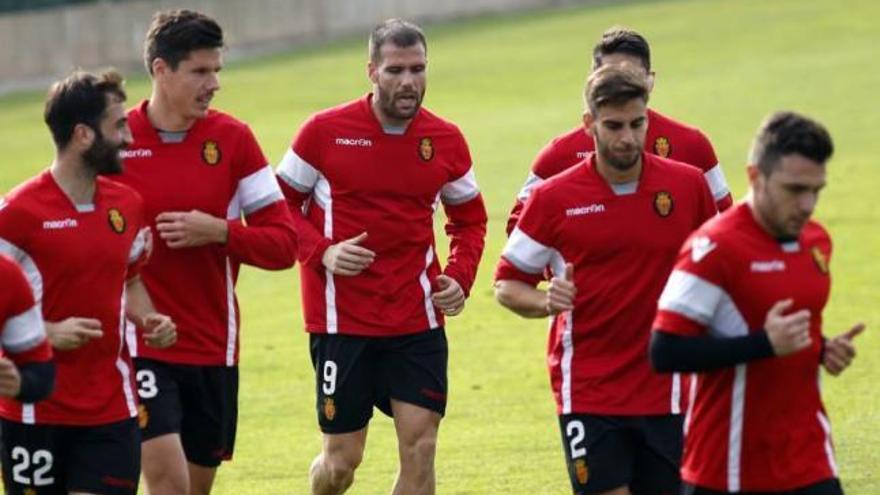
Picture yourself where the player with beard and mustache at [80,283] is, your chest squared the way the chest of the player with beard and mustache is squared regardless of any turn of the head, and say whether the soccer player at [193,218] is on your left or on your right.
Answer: on your left

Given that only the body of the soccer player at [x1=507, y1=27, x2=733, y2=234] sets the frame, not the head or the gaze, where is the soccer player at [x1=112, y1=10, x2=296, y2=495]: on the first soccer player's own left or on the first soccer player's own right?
on the first soccer player's own right

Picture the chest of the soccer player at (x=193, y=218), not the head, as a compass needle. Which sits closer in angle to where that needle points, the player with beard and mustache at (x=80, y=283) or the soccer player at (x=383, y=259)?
the player with beard and mustache

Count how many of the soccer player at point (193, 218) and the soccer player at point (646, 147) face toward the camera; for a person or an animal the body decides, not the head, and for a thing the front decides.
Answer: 2

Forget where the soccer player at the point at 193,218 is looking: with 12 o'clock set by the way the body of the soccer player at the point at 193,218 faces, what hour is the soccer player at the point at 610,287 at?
the soccer player at the point at 610,287 is roughly at 10 o'clock from the soccer player at the point at 193,218.
